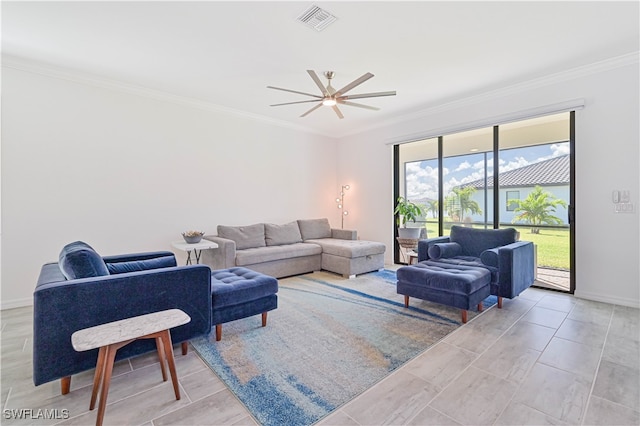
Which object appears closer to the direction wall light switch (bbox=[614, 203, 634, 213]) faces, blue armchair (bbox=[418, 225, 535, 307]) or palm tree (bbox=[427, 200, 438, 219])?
the blue armchair

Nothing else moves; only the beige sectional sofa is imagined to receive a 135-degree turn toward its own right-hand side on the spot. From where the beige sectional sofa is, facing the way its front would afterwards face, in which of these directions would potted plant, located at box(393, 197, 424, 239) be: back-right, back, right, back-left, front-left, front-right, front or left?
back

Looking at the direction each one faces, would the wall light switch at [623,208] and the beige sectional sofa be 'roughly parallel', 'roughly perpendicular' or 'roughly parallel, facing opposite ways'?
roughly perpendicular

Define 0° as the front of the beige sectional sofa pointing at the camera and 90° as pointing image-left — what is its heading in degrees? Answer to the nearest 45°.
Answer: approximately 315°

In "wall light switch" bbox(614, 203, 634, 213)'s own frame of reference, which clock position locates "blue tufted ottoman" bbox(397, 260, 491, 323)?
The blue tufted ottoman is roughly at 1 o'clock from the wall light switch.

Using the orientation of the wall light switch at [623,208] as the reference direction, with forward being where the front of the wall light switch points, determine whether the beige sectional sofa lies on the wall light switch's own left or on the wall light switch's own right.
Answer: on the wall light switch's own right
